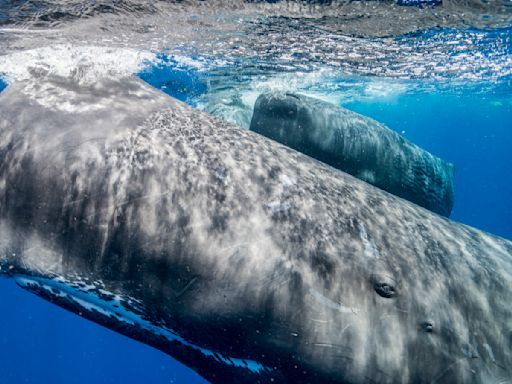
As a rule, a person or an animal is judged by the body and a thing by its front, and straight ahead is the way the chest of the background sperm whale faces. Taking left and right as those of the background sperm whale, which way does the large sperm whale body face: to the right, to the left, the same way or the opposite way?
the same way

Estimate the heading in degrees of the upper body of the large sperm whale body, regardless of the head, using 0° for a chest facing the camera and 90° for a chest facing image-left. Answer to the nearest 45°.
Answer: approximately 90°

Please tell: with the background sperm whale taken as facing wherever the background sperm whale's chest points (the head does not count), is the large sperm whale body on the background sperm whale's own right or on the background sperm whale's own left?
on the background sperm whale's own left

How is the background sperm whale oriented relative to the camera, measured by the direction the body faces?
to the viewer's left

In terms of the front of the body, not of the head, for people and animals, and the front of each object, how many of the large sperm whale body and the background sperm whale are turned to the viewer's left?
2
